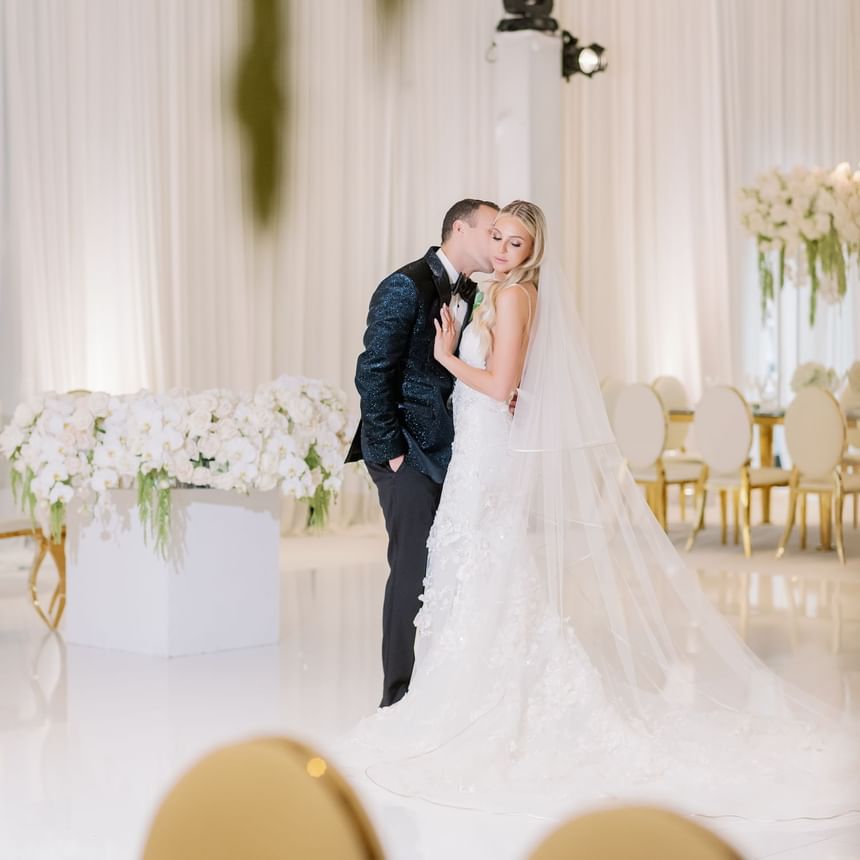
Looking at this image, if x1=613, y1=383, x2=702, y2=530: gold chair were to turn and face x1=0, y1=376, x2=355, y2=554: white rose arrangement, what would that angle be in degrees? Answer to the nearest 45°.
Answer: approximately 180°

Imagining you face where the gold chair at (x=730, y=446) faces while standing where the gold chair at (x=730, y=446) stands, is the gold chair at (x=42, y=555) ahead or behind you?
behind

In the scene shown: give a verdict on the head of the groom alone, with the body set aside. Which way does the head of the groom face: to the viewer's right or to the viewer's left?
to the viewer's right

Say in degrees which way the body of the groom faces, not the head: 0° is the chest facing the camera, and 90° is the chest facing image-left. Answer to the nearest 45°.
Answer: approximately 270°

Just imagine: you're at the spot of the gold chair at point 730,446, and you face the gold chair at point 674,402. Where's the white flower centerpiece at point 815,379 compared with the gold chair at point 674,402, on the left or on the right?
right

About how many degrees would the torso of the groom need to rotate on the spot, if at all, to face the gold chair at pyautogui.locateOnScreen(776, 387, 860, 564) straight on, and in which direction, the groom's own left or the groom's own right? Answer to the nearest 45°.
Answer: approximately 45° to the groom's own left

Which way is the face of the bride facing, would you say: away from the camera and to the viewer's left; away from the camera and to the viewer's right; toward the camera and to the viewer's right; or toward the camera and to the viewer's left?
toward the camera and to the viewer's left

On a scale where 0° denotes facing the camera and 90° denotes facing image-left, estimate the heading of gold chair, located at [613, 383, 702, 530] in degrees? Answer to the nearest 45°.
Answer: approximately 225°

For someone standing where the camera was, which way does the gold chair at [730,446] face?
facing away from the viewer and to the right of the viewer

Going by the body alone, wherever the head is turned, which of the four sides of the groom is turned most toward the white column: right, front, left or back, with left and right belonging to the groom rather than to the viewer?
left

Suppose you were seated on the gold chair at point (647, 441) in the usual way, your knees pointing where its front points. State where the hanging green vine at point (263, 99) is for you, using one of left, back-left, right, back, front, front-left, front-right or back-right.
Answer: back-left
